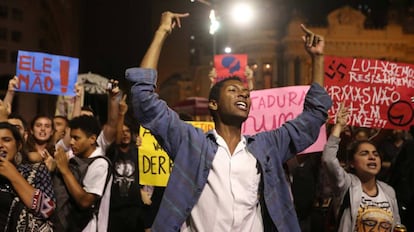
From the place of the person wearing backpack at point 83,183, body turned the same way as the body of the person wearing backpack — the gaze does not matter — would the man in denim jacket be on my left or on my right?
on my left

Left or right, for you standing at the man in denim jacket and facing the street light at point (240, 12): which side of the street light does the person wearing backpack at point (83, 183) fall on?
left
